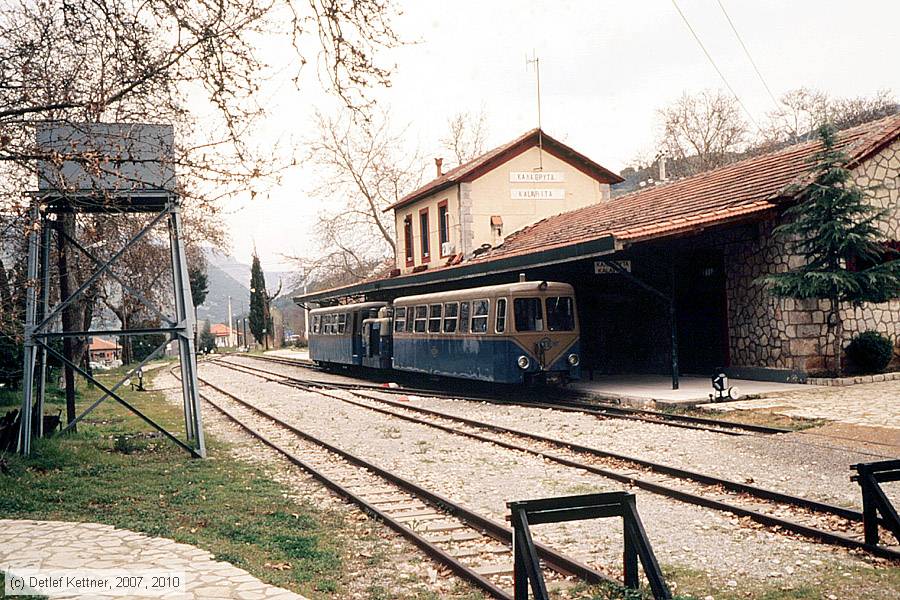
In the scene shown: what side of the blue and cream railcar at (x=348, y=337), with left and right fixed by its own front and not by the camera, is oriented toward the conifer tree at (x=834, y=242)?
front

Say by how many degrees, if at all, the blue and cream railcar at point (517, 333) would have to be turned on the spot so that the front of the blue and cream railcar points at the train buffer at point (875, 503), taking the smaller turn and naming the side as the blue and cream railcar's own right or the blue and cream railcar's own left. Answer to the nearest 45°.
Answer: approximately 45° to the blue and cream railcar's own right

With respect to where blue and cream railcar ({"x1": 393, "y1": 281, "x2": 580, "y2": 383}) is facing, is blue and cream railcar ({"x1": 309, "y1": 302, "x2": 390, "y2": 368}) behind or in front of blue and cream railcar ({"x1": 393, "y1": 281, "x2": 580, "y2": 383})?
behind

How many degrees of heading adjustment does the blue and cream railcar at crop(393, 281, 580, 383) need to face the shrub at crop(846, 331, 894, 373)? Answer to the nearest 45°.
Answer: approximately 45° to its left

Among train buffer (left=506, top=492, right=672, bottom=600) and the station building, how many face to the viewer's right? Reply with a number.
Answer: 0

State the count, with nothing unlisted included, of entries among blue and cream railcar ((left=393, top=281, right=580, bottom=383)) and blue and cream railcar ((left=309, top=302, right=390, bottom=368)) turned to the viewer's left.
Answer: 0

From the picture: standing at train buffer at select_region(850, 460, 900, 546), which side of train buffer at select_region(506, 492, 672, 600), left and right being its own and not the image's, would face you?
right

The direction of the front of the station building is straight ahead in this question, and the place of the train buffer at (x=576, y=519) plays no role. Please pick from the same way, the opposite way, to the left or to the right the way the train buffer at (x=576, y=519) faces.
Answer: to the right

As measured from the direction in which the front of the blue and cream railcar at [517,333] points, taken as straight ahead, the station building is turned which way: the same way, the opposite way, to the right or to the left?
to the right

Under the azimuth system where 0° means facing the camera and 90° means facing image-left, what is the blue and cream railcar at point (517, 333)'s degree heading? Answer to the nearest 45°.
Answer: approximately 315°

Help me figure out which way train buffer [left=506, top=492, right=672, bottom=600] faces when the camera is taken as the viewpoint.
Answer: facing away from the viewer and to the left of the viewer

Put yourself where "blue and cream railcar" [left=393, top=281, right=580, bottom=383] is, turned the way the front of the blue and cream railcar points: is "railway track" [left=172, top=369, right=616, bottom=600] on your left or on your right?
on your right

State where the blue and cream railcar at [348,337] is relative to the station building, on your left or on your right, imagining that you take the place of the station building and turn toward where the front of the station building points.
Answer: on your right

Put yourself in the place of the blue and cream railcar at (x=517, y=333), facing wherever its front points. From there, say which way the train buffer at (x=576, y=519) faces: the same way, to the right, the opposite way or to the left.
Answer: the opposite way

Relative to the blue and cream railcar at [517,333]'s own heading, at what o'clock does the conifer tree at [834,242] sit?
The conifer tree is roughly at 11 o'clock from the blue and cream railcar.

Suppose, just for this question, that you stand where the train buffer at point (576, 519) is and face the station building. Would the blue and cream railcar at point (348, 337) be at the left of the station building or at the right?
left

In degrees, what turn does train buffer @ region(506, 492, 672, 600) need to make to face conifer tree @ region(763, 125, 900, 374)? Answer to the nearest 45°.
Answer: approximately 90° to its right
